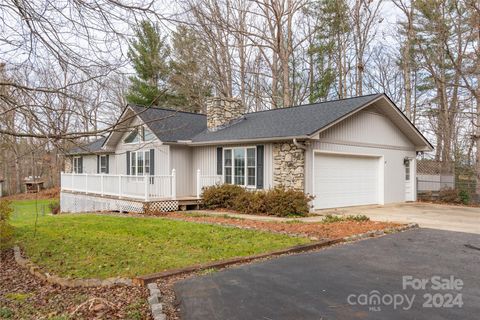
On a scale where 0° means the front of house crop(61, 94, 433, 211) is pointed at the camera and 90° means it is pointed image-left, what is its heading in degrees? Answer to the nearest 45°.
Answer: approximately 45°

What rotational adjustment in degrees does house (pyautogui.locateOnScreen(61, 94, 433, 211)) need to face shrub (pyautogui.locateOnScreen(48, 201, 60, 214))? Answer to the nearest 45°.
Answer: approximately 90° to its right

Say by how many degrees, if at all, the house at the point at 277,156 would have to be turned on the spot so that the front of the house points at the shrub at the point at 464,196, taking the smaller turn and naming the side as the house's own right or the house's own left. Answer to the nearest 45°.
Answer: approximately 135° to the house's own left

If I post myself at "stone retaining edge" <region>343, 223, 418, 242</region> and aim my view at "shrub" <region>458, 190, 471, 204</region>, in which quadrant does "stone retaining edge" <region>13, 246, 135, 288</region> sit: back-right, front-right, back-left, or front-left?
back-left

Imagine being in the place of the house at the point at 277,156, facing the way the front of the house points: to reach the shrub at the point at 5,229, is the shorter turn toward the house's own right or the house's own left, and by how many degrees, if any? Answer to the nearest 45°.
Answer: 0° — it already faces it

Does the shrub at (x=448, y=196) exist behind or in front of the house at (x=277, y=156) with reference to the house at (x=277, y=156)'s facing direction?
behind

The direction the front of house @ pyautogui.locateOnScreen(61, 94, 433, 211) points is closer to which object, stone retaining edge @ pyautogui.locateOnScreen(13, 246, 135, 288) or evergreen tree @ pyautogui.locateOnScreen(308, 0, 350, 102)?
the stone retaining edge

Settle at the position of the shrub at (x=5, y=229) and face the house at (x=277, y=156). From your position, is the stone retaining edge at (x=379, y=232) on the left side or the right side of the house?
right
